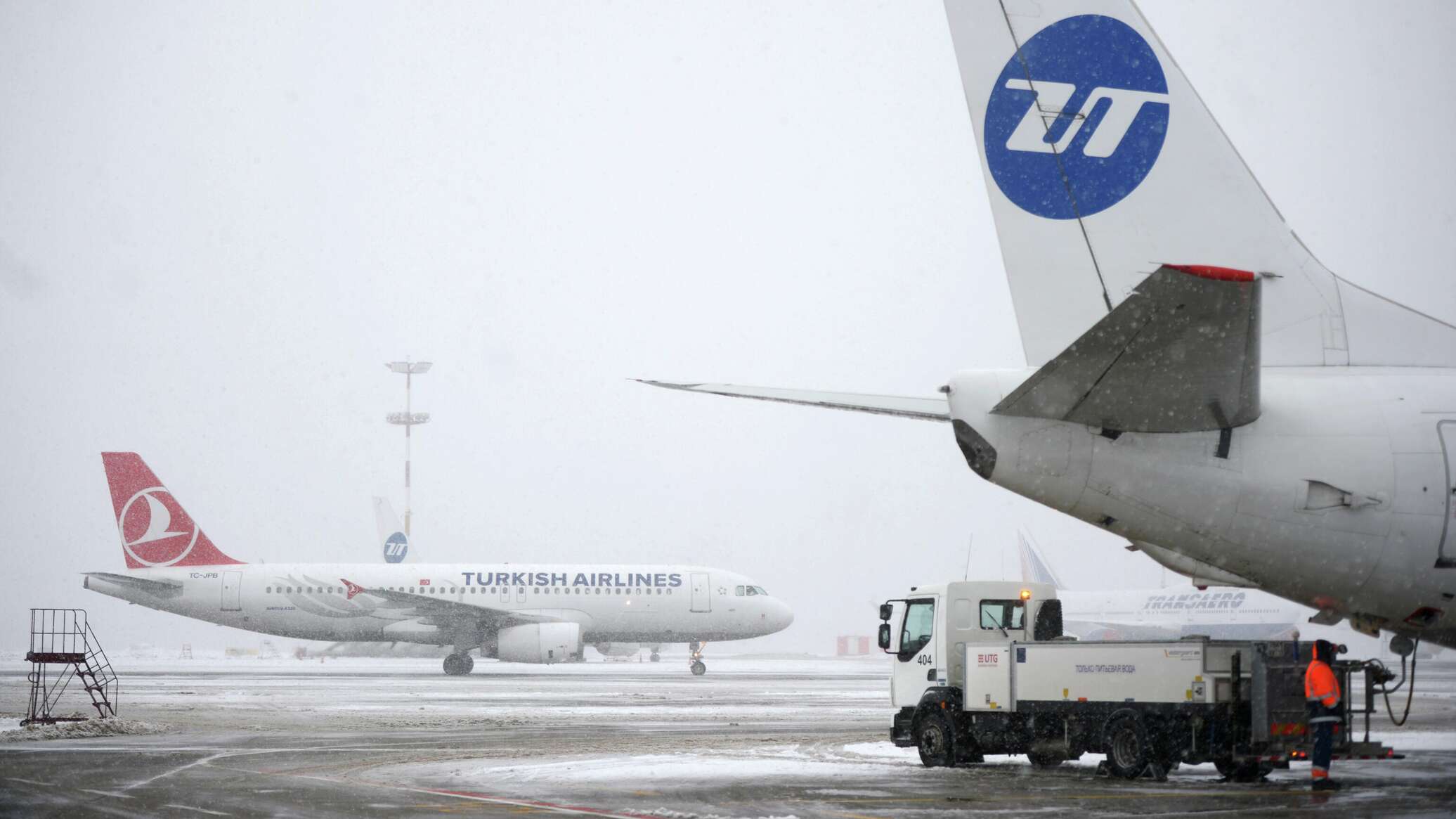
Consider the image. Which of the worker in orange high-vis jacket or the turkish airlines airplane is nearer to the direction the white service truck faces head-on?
the turkish airlines airplane

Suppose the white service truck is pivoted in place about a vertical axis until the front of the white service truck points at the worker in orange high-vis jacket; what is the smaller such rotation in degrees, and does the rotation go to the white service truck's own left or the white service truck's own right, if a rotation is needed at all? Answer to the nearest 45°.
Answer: approximately 180°

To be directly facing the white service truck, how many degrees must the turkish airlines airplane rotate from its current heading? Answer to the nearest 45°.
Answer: approximately 90° to its right

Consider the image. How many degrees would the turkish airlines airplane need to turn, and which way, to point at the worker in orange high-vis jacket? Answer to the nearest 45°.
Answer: approximately 90° to its right

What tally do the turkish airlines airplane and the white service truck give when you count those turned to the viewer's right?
1

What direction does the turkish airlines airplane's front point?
to the viewer's right

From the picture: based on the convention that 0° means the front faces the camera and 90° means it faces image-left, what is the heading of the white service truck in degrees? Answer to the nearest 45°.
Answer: approximately 135°
